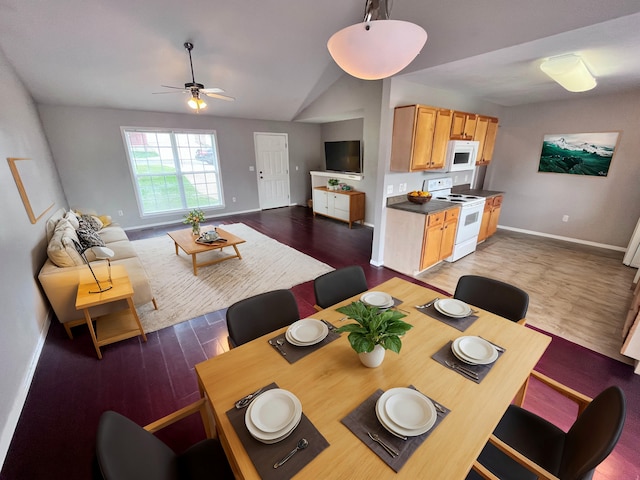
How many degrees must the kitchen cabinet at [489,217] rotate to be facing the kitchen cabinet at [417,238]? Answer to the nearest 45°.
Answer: approximately 45° to its right

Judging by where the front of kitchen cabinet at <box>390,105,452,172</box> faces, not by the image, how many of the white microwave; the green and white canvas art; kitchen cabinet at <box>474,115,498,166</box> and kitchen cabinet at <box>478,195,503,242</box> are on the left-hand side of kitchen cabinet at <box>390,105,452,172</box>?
4

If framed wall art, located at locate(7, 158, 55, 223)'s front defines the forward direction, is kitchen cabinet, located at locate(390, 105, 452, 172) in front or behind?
in front

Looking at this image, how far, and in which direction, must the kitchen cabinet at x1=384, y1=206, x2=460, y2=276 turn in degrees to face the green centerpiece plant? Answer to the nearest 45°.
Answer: approximately 45° to its right

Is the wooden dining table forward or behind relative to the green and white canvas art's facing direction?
forward

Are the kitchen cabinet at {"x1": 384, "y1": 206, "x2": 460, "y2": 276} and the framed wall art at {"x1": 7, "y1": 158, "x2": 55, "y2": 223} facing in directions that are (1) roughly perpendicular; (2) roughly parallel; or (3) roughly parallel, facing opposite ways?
roughly perpendicular

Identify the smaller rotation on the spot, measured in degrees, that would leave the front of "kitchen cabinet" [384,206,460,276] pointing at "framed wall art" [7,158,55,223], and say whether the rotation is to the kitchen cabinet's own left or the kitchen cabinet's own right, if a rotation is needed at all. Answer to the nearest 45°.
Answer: approximately 90° to the kitchen cabinet's own right

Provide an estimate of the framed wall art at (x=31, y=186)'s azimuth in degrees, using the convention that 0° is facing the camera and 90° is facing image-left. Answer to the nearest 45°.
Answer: approximately 315°

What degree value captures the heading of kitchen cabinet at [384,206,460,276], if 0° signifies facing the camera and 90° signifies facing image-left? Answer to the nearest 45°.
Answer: approximately 315°

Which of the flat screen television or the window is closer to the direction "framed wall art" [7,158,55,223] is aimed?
the flat screen television

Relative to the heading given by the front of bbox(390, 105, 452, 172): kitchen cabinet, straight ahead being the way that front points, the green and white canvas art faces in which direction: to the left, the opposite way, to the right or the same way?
to the right

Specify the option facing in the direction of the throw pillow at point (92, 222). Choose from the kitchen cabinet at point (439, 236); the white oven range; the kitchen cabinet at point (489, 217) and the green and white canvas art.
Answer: the green and white canvas art
